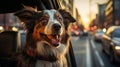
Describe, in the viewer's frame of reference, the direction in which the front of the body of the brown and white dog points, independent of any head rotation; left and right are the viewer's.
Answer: facing the viewer and to the right of the viewer
